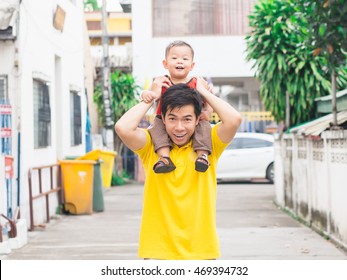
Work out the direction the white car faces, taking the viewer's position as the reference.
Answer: facing to the left of the viewer

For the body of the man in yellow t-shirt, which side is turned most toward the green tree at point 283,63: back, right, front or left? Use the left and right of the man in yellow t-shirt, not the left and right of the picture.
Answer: back

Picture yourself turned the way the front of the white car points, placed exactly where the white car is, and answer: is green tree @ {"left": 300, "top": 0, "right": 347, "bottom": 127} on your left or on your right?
on your left

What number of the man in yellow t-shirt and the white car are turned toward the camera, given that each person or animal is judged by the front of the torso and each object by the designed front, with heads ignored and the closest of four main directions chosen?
1

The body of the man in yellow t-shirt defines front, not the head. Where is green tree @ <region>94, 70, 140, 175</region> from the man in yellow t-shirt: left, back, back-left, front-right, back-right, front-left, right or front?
back

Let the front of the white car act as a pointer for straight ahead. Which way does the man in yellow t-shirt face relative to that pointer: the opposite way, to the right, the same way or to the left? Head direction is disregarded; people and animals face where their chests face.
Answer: to the left
